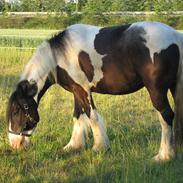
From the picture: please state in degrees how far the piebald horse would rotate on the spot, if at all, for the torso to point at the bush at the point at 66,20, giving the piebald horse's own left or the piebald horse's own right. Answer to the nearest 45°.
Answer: approximately 90° to the piebald horse's own right

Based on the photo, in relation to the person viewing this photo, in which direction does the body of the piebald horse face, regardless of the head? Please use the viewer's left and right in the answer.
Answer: facing to the left of the viewer
